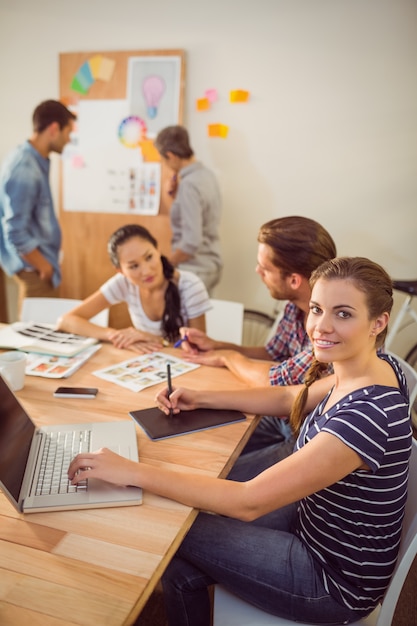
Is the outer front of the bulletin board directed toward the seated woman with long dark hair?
yes

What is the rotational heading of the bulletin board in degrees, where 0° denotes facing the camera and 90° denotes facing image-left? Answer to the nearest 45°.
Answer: approximately 0°

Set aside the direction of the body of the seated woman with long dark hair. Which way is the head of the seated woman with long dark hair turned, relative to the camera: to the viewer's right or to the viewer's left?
to the viewer's right

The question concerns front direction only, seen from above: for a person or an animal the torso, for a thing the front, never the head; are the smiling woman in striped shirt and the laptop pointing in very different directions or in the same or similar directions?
very different directions

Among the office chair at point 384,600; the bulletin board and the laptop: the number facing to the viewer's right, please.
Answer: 1

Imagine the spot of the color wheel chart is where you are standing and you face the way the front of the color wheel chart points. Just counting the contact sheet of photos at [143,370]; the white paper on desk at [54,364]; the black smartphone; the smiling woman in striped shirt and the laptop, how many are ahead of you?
5

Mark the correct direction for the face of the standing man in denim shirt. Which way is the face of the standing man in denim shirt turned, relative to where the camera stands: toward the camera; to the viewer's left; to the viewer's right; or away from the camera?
to the viewer's right

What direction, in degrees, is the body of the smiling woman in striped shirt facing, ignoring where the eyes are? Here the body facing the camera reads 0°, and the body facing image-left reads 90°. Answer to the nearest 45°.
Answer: approximately 90°

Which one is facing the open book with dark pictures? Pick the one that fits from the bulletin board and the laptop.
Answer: the bulletin board

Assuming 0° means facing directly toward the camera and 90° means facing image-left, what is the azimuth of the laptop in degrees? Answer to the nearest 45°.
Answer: approximately 270°

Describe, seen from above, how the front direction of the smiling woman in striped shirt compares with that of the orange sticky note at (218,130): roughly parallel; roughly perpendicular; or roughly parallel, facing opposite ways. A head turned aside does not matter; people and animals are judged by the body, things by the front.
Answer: roughly perpendicular

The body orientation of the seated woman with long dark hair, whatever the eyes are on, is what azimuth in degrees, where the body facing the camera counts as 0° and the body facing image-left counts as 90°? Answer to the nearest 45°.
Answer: approximately 0°
